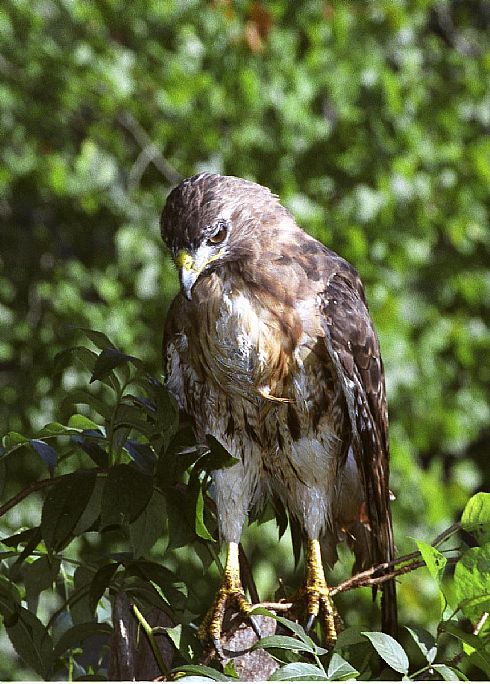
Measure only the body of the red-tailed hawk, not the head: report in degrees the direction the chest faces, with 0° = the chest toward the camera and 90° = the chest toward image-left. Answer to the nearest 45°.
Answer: approximately 45°
